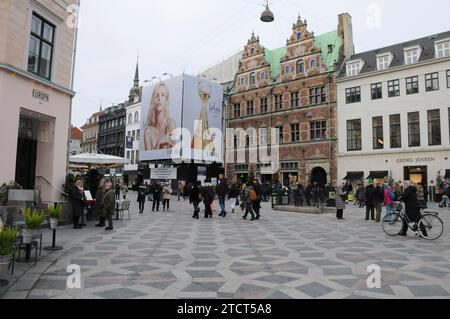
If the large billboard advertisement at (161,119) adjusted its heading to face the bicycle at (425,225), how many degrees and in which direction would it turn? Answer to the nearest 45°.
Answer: approximately 45° to its left

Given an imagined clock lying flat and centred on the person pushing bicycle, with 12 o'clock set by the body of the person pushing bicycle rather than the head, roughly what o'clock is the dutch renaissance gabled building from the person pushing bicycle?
The dutch renaissance gabled building is roughly at 2 o'clock from the person pushing bicycle.

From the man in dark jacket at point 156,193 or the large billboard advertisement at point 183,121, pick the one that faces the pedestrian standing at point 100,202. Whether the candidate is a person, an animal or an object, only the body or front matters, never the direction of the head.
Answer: the large billboard advertisement

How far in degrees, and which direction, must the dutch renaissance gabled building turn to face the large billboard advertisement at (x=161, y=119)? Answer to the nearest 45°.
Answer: approximately 45° to its right

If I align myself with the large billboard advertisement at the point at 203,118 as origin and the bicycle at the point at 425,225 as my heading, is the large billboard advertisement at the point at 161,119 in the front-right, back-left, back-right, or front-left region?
back-right

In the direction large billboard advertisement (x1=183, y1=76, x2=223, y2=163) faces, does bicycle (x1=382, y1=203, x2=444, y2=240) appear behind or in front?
in front

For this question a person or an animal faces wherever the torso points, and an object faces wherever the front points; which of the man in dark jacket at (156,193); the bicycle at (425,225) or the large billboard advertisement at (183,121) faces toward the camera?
the large billboard advertisement

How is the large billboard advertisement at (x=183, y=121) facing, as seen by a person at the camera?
facing the viewer

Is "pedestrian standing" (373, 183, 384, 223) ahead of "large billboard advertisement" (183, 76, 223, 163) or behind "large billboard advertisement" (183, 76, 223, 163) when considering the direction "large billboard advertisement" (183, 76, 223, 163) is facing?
ahead

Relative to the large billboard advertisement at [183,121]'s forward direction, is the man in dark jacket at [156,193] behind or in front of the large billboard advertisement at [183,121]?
in front

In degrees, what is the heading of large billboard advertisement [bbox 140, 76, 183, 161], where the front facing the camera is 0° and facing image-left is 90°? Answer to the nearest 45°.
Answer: approximately 45°

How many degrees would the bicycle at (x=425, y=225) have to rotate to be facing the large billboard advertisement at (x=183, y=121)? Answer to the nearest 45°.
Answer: approximately 45° to its right

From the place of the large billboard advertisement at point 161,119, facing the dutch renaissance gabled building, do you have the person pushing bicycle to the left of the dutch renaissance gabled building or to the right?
right
